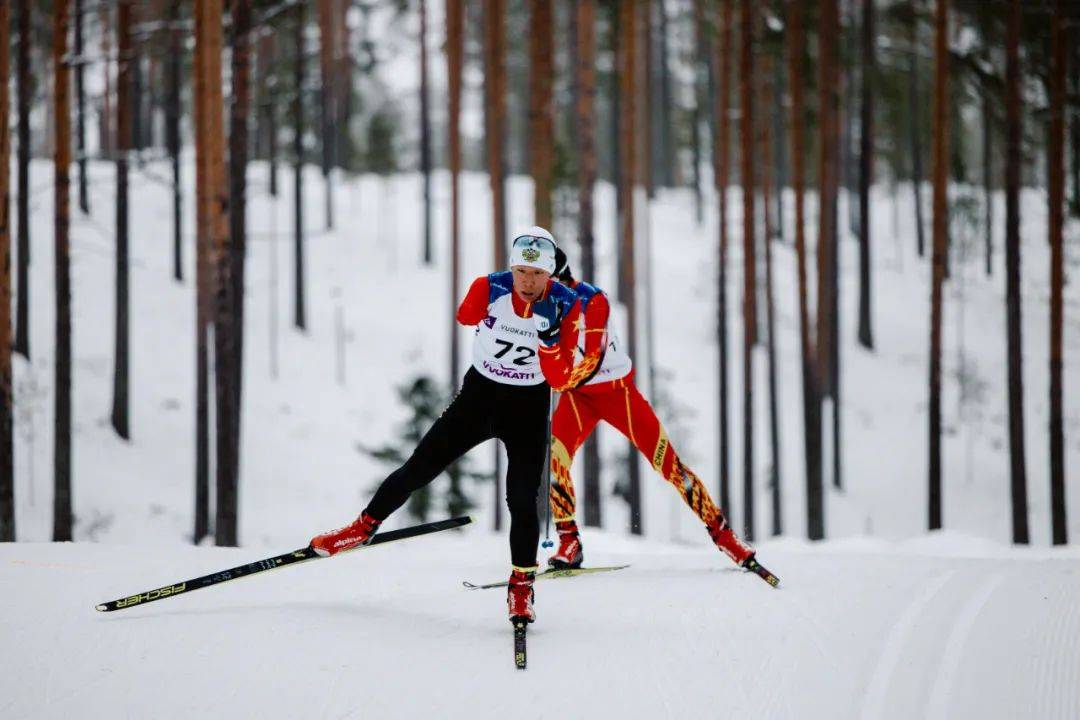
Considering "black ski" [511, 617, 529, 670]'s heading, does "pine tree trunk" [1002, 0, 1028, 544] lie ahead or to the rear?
to the rear

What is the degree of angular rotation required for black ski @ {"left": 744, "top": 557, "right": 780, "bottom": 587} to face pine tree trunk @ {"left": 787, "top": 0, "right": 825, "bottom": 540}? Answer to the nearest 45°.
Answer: approximately 135° to its left

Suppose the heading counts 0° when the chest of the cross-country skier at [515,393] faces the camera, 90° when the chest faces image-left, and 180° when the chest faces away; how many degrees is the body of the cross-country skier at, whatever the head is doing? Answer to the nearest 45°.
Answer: approximately 0°

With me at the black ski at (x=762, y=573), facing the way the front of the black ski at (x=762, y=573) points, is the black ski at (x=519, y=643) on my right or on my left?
on my right

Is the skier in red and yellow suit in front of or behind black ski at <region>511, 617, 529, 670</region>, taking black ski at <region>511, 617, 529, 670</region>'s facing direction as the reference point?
behind

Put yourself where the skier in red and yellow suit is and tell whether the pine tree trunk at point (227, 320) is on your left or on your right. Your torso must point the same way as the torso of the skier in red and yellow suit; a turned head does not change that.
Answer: on your right

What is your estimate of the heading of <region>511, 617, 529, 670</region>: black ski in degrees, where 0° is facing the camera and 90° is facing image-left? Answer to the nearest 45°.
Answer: approximately 0°

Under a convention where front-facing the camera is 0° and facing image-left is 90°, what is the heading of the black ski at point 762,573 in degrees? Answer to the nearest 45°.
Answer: approximately 315°
